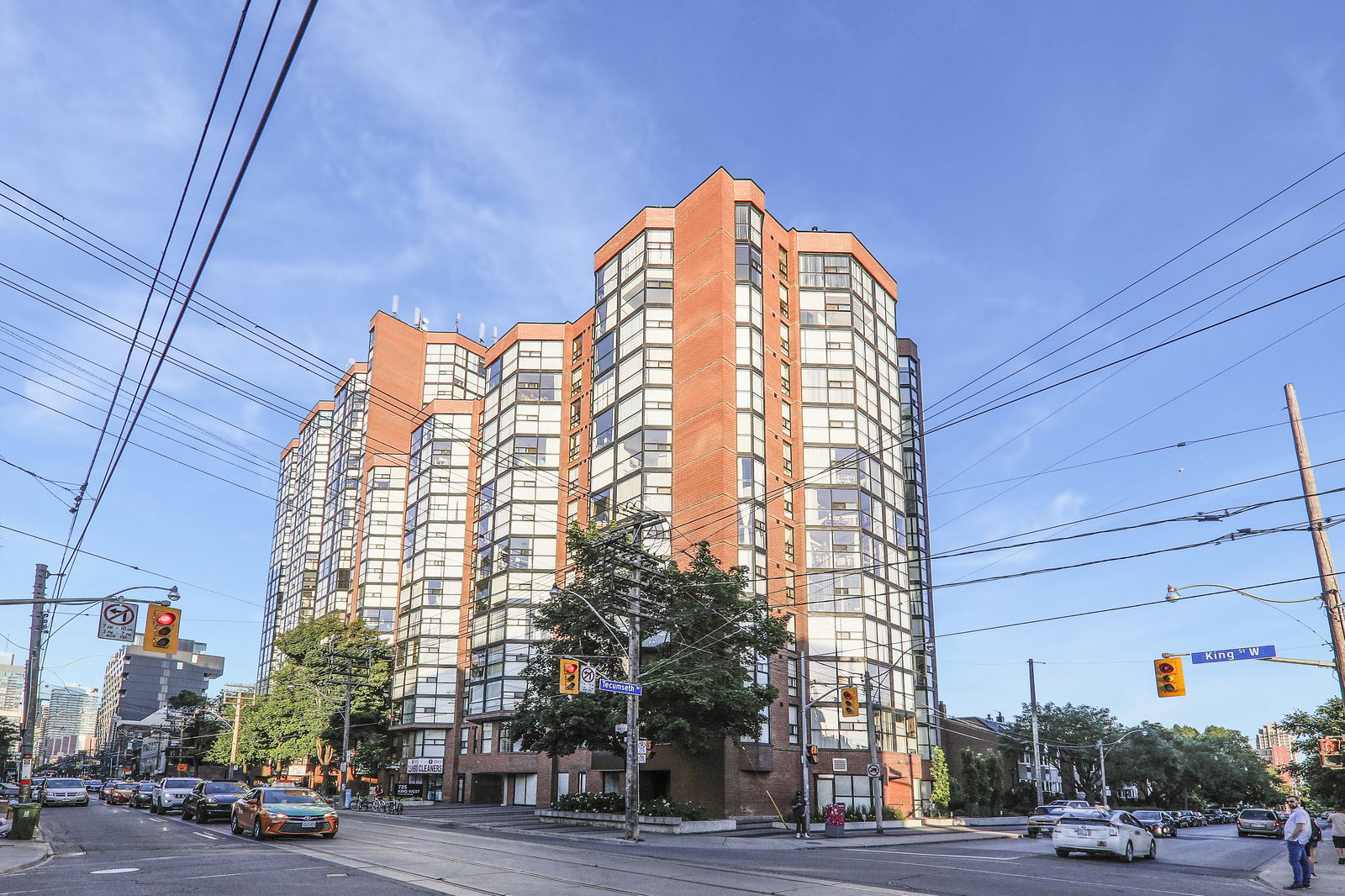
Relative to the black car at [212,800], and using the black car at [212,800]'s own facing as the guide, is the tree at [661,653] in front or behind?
in front

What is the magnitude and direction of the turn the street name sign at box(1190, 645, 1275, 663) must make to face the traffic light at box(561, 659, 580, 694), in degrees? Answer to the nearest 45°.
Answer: approximately 90° to its right

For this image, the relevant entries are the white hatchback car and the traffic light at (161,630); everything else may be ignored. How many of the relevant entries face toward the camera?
1

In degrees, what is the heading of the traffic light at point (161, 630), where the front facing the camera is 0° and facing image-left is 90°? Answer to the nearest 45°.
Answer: approximately 0°

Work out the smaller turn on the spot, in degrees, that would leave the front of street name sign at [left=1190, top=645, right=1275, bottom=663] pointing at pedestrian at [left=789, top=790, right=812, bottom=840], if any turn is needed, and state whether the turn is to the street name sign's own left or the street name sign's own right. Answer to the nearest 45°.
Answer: approximately 135° to the street name sign's own right

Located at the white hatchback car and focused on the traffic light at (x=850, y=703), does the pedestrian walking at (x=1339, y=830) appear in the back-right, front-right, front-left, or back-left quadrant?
back-right

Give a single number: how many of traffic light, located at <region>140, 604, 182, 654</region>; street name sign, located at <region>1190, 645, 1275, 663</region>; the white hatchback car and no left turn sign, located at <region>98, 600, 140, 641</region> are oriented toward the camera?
3

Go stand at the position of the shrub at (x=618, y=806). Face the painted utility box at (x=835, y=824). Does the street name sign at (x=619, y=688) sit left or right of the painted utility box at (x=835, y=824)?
right

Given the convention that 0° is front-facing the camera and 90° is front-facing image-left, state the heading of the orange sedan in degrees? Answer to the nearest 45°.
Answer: approximately 315°

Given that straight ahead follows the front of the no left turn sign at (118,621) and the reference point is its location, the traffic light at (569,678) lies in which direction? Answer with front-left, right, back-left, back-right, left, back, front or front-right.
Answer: left

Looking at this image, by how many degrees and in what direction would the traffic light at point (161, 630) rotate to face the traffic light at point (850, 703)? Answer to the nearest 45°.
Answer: approximately 90° to its left

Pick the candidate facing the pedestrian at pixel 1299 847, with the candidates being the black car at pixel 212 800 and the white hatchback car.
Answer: the black car
